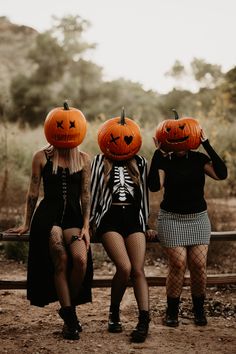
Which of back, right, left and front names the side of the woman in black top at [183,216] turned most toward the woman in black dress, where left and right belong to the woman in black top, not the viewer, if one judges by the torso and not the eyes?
right

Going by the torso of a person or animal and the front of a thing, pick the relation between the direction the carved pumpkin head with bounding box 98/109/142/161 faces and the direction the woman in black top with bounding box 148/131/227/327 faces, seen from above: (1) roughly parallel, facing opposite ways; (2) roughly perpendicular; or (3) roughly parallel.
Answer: roughly parallel

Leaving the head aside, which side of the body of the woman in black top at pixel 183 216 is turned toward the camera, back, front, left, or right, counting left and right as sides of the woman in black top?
front

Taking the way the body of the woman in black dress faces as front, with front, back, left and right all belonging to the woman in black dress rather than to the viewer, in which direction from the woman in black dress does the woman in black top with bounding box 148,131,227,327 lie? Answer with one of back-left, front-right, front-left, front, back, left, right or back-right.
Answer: left

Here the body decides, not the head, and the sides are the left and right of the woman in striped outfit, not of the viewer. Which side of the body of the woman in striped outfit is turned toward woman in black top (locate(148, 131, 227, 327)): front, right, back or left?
left

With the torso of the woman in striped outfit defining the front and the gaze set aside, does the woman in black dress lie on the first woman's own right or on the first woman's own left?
on the first woman's own right

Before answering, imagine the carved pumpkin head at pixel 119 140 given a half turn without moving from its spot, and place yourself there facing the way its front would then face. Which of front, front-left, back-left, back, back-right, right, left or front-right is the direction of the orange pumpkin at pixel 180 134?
right

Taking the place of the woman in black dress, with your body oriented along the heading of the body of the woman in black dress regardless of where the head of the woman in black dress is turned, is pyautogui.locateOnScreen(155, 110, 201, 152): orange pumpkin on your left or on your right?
on your left

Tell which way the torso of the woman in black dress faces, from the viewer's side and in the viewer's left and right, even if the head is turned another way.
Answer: facing the viewer
